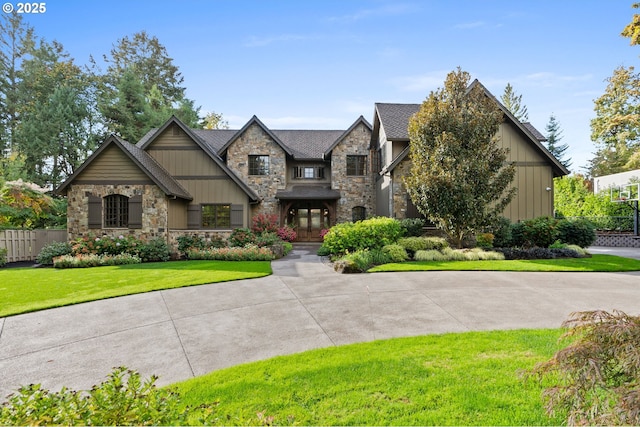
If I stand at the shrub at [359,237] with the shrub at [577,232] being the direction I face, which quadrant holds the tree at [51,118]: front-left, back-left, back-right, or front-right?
back-left

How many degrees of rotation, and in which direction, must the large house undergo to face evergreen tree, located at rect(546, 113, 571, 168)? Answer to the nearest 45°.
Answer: approximately 135° to its left

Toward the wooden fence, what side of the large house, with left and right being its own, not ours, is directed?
right

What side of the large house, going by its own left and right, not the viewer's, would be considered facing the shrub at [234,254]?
front

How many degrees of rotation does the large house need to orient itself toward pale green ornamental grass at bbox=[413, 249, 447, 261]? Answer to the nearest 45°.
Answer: approximately 45° to its left

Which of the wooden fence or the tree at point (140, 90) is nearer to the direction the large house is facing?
the wooden fence

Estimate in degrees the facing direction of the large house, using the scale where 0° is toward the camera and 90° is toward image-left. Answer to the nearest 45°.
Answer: approximately 0°

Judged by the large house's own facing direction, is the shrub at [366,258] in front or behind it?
in front

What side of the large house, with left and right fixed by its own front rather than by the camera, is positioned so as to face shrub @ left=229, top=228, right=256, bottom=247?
front

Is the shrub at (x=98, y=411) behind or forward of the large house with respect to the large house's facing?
forward
